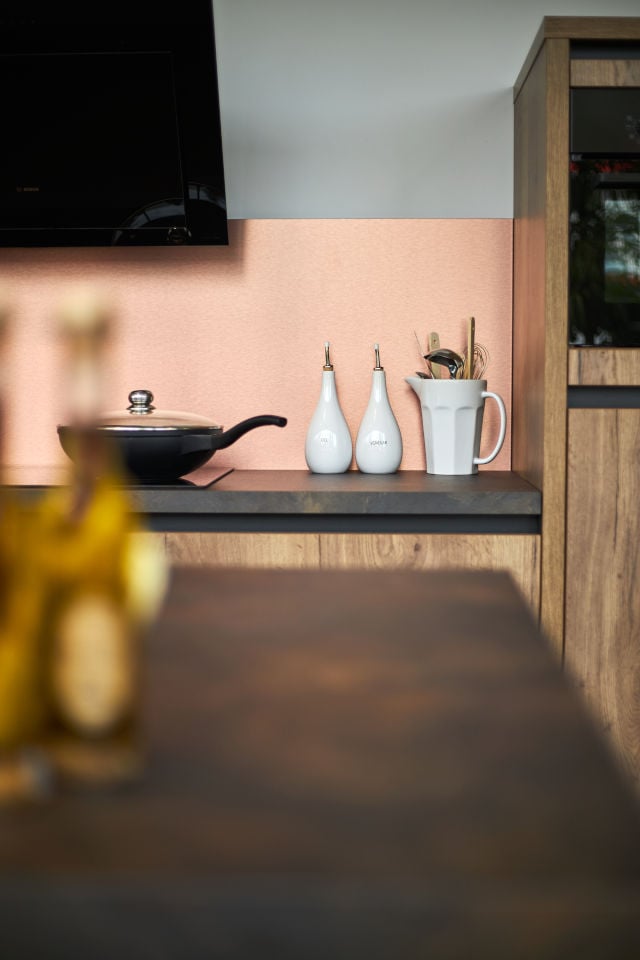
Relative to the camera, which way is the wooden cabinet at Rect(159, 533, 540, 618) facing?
toward the camera

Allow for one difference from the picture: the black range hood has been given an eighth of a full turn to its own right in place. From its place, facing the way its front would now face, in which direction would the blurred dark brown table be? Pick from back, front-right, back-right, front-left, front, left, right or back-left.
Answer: front-left

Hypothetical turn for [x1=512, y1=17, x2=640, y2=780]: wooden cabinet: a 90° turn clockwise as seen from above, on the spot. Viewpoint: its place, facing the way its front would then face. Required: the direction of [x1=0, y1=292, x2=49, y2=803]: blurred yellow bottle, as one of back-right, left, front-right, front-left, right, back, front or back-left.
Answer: left

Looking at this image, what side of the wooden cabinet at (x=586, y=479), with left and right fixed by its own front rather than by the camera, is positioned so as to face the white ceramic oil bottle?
right

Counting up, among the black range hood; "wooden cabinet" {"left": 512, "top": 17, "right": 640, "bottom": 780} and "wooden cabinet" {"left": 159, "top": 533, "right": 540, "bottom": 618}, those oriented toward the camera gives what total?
3

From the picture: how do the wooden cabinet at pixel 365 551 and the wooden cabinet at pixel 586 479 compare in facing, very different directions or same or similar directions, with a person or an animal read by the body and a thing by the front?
same or similar directions

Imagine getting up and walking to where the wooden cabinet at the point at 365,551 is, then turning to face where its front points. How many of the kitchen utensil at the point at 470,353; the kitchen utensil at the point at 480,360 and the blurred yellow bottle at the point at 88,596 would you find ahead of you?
1

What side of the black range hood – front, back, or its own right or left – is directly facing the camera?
front

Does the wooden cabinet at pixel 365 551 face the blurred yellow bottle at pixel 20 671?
yes

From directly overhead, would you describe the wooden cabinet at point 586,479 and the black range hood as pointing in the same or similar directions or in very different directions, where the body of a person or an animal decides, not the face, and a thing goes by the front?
same or similar directions
